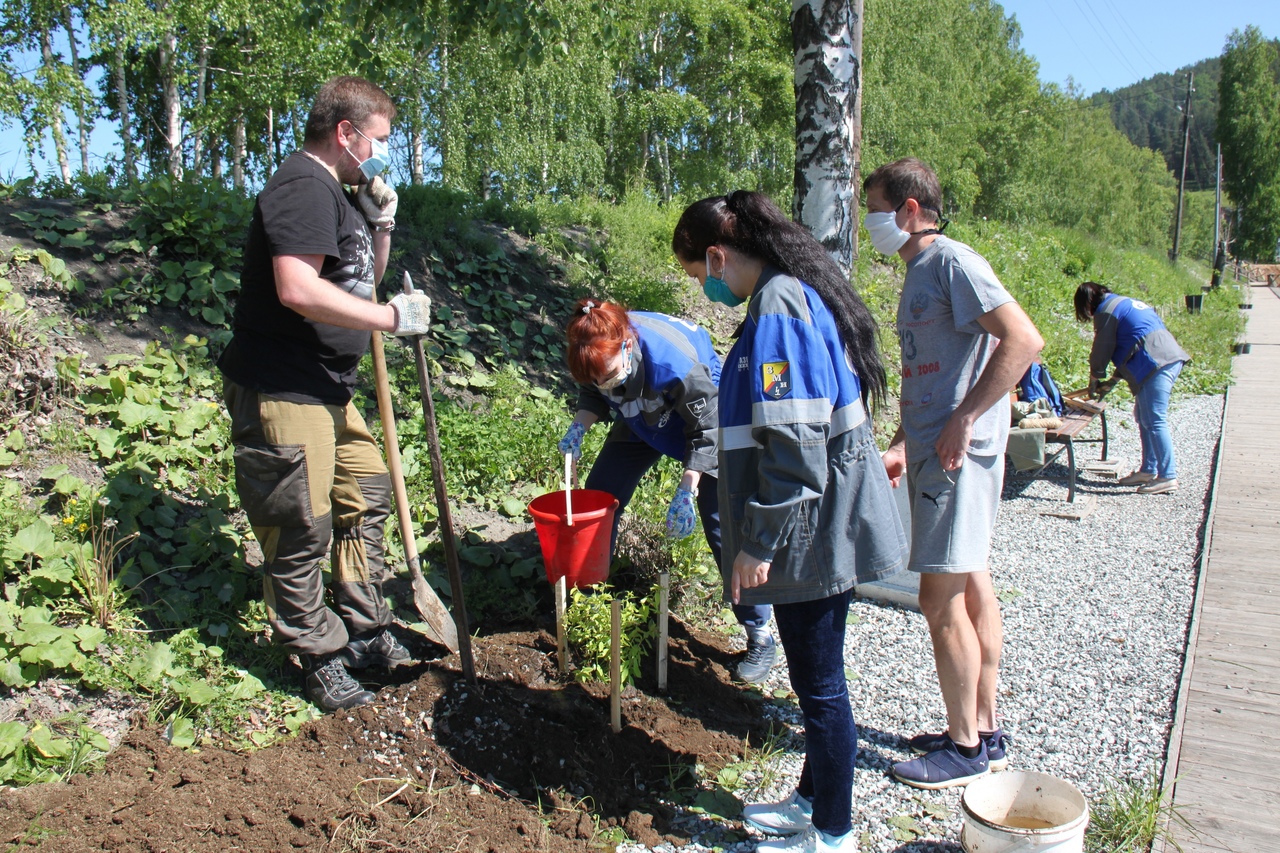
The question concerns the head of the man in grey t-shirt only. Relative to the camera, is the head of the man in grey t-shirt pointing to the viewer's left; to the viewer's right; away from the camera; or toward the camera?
to the viewer's left

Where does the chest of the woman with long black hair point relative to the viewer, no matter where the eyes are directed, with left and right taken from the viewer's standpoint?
facing to the left of the viewer

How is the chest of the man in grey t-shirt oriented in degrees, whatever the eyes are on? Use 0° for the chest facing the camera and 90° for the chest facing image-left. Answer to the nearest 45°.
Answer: approximately 45°

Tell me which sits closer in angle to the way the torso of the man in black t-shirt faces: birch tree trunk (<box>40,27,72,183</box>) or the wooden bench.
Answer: the wooden bench

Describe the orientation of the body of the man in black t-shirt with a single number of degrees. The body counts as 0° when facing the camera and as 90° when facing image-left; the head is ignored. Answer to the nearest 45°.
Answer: approximately 270°

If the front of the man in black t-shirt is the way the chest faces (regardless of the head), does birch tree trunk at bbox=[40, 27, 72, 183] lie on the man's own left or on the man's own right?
on the man's own left

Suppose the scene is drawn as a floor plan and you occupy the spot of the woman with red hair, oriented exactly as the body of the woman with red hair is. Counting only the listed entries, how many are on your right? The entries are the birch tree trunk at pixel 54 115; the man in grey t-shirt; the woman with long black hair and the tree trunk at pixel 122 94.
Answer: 2

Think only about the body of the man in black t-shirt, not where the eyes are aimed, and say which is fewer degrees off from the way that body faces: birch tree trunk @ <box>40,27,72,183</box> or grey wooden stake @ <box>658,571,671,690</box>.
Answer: the grey wooden stake

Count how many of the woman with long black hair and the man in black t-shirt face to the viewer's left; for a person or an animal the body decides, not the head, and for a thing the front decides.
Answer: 1

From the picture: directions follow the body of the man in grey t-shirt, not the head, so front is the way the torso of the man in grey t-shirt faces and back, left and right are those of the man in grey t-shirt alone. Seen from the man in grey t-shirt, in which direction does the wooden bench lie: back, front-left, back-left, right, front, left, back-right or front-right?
back-right
